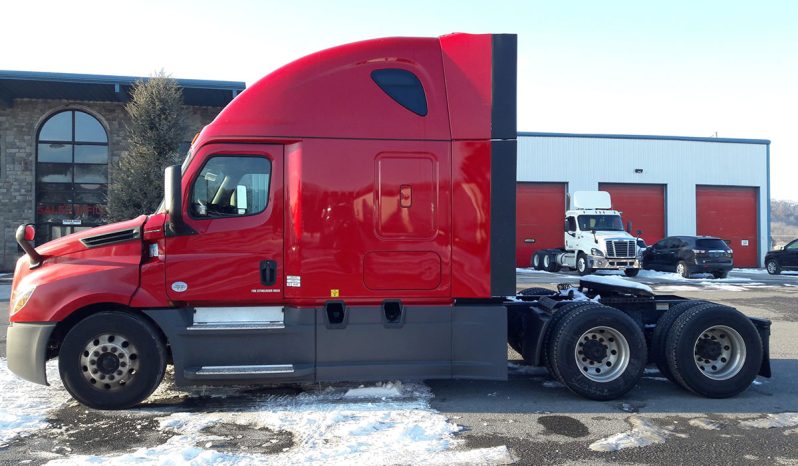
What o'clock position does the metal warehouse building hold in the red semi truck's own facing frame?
The metal warehouse building is roughly at 4 o'clock from the red semi truck.

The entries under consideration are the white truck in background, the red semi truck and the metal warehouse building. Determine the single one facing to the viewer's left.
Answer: the red semi truck

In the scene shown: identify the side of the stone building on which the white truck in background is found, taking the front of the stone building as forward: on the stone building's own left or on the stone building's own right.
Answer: on the stone building's own left

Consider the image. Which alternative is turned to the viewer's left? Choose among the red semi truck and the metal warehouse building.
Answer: the red semi truck

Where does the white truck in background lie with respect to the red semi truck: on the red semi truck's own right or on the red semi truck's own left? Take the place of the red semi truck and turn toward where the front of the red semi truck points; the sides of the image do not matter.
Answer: on the red semi truck's own right

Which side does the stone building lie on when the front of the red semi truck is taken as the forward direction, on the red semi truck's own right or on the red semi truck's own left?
on the red semi truck's own right

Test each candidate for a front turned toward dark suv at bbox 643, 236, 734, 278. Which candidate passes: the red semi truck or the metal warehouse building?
the metal warehouse building

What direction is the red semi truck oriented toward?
to the viewer's left

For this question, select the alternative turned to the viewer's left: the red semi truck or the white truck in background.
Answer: the red semi truck

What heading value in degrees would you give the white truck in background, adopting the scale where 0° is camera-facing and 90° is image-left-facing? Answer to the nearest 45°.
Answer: approximately 315°
